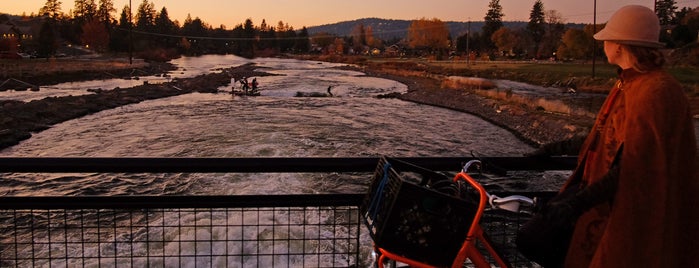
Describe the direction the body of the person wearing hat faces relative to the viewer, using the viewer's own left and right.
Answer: facing to the left of the viewer

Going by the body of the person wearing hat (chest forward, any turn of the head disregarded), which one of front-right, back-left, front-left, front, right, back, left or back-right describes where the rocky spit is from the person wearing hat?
front-right

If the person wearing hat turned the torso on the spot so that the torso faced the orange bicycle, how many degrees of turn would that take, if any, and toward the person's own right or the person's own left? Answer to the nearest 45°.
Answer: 0° — they already face it

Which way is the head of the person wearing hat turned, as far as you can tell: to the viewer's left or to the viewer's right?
to the viewer's left
